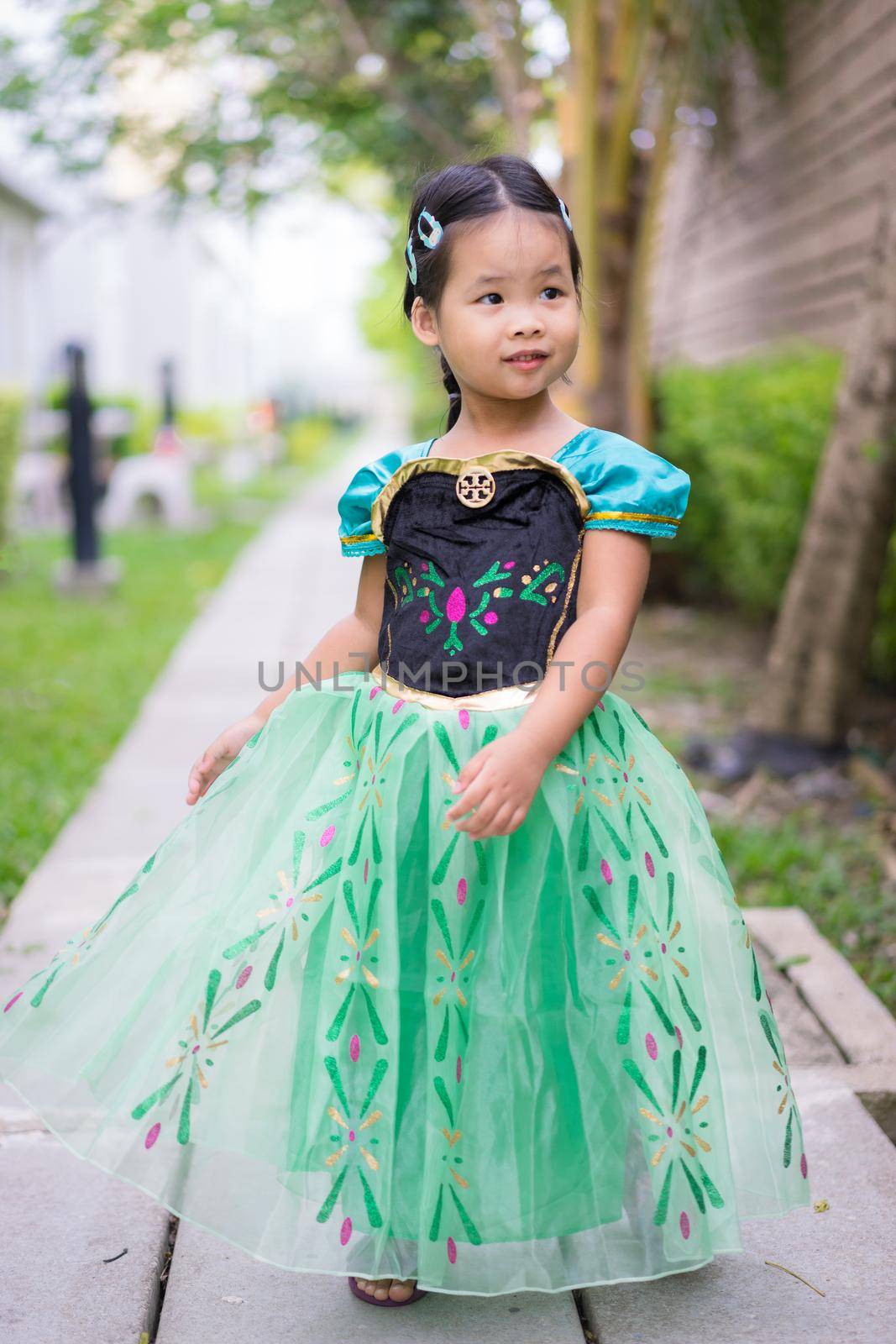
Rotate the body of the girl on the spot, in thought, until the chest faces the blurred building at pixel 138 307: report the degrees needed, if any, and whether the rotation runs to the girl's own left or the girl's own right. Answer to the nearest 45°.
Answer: approximately 180°

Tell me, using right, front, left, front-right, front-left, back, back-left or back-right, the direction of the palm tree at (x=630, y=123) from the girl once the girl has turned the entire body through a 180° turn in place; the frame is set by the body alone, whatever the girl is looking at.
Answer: front

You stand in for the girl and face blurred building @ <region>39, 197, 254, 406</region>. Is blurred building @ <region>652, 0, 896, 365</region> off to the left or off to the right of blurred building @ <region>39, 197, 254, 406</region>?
right

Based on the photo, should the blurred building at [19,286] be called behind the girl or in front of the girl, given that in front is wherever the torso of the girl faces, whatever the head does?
behind

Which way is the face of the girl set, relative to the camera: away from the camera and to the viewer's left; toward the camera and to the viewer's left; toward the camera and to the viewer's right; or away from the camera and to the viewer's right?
toward the camera and to the viewer's right

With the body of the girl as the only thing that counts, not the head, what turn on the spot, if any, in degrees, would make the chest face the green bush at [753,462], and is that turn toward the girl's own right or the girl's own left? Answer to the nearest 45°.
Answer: approximately 180°

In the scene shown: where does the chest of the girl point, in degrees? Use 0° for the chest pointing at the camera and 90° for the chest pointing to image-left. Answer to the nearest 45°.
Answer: approximately 0°
